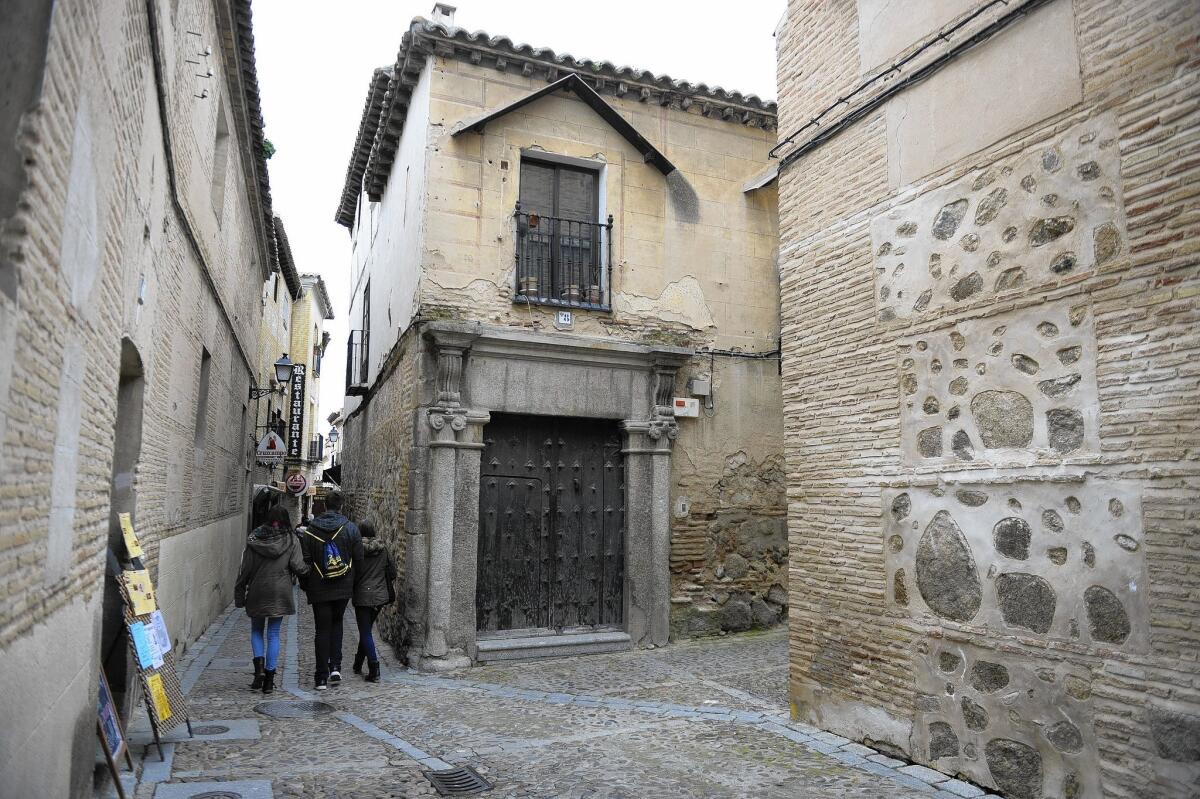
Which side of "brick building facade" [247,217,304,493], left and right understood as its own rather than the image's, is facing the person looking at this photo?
right

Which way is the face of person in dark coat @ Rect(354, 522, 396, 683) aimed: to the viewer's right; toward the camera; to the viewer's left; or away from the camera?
away from the camera

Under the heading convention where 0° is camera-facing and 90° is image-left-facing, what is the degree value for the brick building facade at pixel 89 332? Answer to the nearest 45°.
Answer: approximately 270°

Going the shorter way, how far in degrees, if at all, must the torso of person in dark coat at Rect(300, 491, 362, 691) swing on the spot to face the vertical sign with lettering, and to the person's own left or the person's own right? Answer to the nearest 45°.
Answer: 0° — they already face it

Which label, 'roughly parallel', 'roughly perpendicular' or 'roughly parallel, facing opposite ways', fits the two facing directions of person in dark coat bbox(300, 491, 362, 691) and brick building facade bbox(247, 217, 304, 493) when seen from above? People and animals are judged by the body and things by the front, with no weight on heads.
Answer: roughly perpendicular

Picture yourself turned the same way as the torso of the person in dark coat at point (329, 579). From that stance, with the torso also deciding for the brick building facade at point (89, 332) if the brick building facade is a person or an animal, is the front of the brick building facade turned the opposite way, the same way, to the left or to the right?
to the right

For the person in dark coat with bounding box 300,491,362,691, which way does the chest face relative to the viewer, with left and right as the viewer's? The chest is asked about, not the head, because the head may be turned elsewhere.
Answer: facing away from the viewer

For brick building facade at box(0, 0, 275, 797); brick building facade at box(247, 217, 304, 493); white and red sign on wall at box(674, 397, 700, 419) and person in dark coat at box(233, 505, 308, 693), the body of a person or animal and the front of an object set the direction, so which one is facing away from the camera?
the person in dark coat

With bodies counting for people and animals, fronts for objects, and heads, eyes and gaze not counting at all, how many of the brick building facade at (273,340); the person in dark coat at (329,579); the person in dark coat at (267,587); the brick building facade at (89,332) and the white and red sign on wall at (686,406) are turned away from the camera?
2

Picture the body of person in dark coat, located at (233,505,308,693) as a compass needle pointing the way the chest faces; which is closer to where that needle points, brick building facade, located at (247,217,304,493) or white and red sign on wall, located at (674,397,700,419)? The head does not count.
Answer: the brick building facade

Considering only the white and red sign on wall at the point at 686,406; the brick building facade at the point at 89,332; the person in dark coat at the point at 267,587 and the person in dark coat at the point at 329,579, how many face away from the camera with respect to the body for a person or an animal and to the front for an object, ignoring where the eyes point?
2

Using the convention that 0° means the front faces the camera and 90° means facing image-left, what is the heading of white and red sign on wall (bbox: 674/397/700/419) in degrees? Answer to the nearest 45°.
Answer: approximately 0°

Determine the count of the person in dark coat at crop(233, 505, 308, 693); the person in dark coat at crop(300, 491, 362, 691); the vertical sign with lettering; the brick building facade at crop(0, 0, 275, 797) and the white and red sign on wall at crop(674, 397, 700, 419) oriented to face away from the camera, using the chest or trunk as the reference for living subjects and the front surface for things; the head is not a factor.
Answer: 2

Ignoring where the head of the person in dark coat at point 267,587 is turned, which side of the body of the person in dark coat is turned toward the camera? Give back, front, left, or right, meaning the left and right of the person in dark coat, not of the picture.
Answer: back

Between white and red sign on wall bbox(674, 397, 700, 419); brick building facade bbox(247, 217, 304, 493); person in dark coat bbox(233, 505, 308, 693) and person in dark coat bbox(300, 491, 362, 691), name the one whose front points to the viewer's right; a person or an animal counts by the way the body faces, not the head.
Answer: the brick building facade
